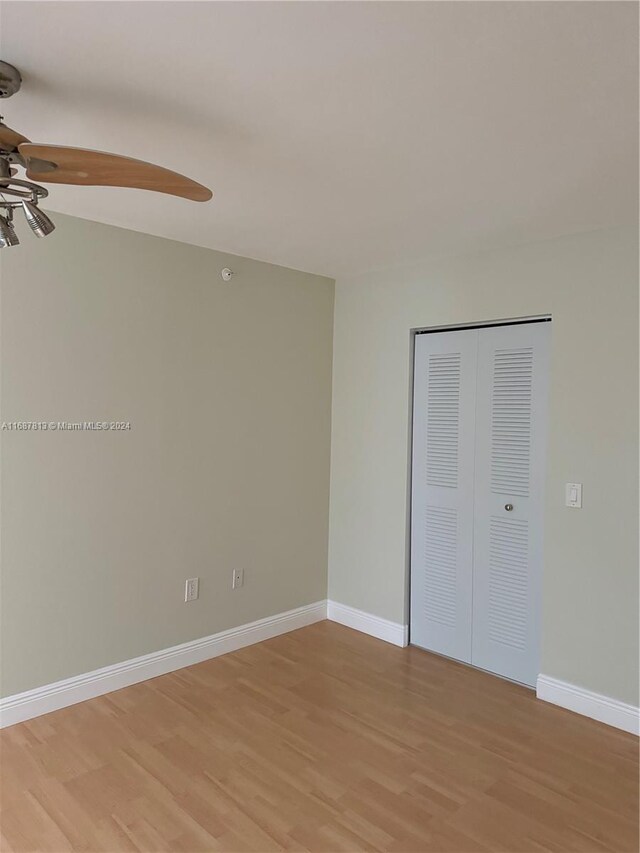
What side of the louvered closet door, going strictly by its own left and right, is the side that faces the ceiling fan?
front

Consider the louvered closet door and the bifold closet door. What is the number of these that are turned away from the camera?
0

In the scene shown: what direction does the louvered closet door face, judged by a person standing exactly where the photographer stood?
facing the viewer and to the left of the viewer

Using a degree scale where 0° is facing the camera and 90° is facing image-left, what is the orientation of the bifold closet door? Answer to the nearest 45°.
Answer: approximately 45°
